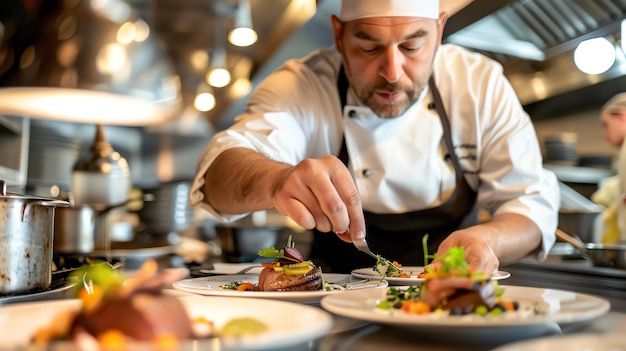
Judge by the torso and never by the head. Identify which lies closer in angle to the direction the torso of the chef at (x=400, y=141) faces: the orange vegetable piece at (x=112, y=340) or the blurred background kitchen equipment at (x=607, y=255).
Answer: the orange vegetable piece

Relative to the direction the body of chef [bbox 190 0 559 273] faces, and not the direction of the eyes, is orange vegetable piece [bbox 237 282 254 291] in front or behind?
in front

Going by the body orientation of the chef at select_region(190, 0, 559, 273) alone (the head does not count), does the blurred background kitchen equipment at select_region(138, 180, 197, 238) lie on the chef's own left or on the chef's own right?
on the chef's own right

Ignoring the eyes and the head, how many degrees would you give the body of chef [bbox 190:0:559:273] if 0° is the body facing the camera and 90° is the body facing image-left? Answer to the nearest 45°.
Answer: approximately 0°

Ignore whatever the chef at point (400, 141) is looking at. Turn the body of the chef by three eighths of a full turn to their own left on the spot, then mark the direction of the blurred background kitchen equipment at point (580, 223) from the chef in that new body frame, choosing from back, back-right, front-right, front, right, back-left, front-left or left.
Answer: front

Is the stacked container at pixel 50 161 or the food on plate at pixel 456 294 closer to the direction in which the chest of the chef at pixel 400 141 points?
the food on plate

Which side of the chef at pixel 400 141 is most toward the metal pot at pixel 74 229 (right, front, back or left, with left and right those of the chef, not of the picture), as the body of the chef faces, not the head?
right

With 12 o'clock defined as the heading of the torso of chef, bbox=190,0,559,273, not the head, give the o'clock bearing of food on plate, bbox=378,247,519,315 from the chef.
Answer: The food on plate is roughly at 12 o'clock from the chef.

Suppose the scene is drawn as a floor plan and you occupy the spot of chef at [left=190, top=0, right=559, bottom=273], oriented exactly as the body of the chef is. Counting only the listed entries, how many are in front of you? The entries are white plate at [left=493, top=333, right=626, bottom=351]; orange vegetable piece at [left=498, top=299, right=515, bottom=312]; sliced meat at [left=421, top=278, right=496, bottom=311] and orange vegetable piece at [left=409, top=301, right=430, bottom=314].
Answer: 4

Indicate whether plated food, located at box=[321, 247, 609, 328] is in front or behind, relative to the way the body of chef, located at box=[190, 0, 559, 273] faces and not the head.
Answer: in front

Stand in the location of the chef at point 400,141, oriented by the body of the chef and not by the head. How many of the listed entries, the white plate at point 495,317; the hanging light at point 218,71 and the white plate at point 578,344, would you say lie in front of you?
2

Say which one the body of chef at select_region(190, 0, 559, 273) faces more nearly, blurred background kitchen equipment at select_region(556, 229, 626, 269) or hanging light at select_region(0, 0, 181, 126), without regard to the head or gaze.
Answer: the hanging light
